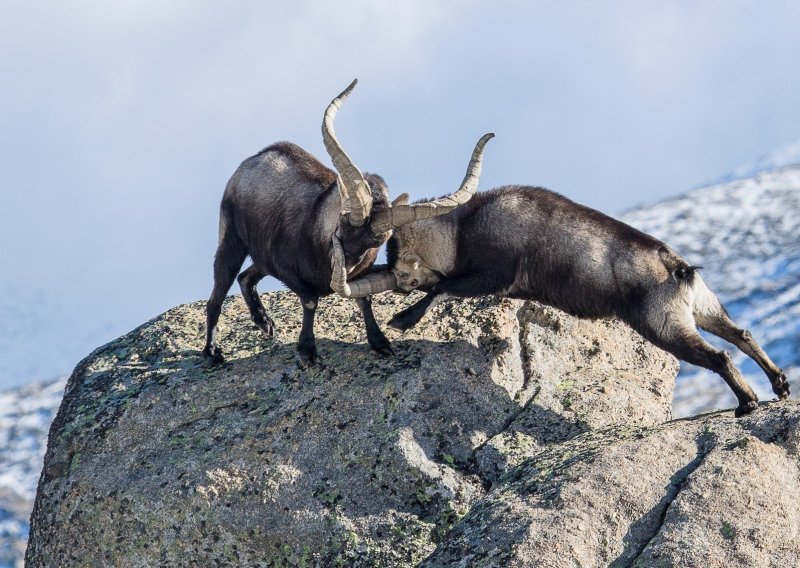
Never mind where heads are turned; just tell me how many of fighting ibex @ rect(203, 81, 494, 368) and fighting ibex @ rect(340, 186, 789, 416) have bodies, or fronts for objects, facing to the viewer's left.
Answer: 1

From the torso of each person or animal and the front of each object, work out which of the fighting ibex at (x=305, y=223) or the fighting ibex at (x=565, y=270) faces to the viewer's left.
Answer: the fighting ibex at (x=565, y=270)

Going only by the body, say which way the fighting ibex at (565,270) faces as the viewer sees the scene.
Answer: to the viewer's left

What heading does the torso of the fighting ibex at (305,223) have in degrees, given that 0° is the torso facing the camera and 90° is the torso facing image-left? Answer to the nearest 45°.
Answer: approximately 315°

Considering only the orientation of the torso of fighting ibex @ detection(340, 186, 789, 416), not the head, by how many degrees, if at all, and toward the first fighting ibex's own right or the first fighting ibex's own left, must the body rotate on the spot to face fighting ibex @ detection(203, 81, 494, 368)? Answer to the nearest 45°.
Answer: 0° — it already faces it
